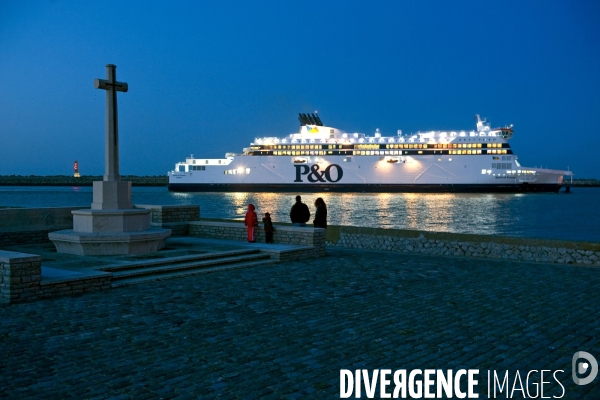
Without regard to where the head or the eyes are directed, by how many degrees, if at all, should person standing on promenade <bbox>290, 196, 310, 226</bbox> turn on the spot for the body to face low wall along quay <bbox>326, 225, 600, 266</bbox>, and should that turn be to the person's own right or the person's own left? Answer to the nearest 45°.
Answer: approximately 90° to the person's own right

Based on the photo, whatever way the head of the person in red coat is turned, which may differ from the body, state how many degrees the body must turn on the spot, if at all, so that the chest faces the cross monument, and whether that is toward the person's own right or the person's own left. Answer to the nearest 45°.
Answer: approximately 90° to the person's own left

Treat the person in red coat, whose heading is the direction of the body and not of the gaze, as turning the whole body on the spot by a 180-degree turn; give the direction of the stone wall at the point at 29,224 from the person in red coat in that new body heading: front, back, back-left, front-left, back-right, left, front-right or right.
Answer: right

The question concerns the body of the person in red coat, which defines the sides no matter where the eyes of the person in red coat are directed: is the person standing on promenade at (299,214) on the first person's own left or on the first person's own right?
on the first person's own right

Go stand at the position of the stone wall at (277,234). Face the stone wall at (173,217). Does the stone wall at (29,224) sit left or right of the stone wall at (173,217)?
left

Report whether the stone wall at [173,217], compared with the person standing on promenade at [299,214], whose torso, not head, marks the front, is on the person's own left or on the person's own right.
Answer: on the person's own left

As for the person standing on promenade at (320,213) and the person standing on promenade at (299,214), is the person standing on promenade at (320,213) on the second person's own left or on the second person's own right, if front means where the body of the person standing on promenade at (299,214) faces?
on the second person's own right

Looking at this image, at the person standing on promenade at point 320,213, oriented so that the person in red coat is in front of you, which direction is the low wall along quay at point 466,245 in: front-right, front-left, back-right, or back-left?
back-left

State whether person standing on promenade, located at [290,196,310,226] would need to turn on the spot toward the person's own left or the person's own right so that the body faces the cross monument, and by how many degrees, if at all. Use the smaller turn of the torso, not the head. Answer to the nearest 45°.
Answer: approximately 135° to the person's own left

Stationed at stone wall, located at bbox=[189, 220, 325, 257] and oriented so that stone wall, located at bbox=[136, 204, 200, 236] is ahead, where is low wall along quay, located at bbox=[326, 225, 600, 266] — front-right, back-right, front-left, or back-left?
back-right

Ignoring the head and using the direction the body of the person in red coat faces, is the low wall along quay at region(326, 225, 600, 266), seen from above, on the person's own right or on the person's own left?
on the person's own right

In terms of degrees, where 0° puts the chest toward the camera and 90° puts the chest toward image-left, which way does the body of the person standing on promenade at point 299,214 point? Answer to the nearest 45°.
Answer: approximately 180°

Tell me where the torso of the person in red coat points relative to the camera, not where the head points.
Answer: away from the camera

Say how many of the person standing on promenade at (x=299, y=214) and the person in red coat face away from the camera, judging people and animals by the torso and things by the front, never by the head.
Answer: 2
